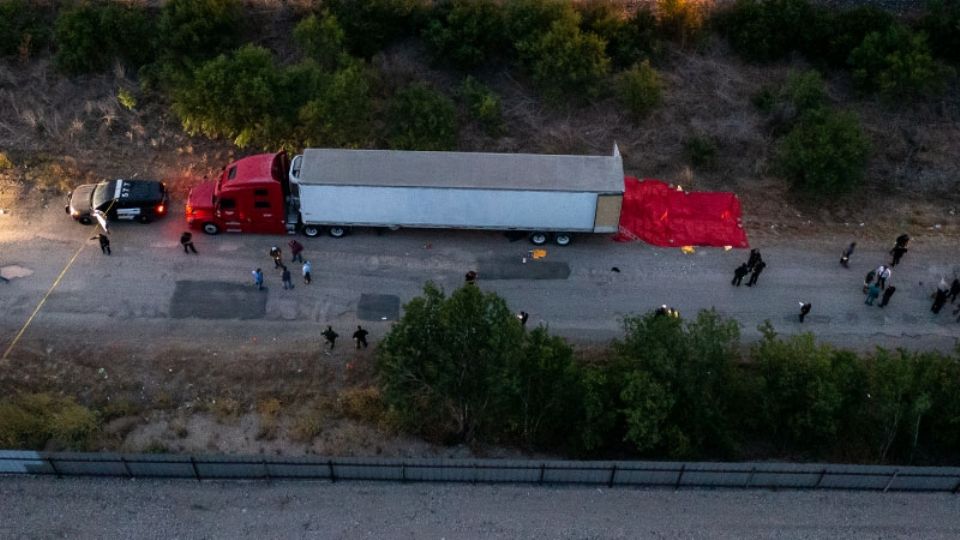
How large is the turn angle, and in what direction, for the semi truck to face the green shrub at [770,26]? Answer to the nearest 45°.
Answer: approximately 135° to its right

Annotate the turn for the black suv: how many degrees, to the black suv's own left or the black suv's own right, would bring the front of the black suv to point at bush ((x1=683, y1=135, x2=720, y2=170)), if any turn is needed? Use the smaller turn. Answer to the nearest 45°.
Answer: approximately 180°

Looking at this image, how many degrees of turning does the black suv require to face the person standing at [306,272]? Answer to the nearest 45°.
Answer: approximately 135° to its left

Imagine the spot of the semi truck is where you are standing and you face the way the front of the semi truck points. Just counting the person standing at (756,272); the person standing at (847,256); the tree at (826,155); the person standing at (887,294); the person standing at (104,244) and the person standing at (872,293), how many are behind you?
5

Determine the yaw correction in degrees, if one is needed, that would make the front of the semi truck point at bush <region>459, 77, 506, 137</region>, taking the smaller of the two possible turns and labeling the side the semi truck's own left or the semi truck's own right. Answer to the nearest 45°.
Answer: approximately 90° to the semi truck's own right

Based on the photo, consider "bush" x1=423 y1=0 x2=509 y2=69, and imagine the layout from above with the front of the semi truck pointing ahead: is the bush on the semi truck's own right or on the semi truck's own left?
on the semi truck's own right

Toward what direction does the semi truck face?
to the viewer's left

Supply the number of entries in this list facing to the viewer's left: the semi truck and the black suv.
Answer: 2

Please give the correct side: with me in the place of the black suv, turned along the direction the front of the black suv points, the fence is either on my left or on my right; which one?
on my left

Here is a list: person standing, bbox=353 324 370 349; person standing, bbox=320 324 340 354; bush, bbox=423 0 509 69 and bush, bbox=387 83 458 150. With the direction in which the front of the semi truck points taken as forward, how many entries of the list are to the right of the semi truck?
2

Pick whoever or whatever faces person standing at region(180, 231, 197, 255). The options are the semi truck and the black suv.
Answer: the semi truck

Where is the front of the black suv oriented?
to the viewer's left
